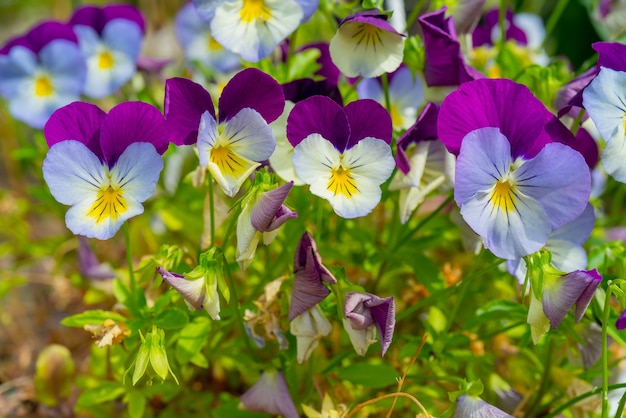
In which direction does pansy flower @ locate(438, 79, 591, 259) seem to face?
toward the camera

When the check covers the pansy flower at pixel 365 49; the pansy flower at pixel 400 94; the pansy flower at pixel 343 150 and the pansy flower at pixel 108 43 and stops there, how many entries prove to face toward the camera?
4

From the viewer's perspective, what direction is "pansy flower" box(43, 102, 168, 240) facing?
toward the camera

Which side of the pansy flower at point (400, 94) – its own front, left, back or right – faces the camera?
front

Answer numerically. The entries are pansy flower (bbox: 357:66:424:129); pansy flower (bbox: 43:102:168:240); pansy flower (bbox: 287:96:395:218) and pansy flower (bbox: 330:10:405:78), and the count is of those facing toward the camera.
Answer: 4

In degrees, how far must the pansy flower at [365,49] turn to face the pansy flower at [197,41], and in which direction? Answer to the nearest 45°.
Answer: approximately 135° to its right

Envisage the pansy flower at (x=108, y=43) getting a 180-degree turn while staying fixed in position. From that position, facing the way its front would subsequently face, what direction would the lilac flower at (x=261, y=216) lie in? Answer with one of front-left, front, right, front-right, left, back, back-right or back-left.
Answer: back
